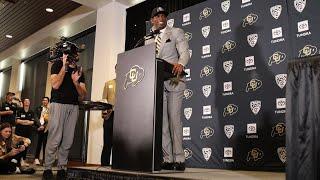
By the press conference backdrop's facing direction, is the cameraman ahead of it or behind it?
ahead

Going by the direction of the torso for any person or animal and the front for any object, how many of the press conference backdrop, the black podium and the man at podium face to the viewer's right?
0

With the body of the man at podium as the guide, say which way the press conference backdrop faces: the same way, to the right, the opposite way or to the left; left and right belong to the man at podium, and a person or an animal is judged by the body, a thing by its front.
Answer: the same way

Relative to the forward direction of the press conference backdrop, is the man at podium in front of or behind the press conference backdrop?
in front

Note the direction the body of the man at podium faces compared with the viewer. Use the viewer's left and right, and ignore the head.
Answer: facing the viewer and to the left of the viewer

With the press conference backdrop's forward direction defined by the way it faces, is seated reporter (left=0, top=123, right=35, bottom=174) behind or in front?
in front

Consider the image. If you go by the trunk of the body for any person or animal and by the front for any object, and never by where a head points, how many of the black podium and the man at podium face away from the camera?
0

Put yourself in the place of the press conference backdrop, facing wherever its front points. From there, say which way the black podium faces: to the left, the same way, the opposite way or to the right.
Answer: the same way

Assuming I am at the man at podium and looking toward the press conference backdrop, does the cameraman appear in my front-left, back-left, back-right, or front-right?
back-left

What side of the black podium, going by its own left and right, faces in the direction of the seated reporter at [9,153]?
right

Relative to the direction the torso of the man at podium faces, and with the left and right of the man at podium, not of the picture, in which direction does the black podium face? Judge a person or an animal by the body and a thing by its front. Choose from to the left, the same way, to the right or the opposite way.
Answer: the same way

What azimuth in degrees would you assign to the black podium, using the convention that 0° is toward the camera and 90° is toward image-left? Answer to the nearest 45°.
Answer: approximately 45°

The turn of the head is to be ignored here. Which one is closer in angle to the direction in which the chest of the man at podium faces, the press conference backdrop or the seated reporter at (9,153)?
the seated reporter

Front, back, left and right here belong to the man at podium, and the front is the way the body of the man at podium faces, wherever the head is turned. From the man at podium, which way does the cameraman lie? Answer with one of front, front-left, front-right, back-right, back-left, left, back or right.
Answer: front-right

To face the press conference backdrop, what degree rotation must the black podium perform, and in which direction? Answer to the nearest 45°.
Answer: approximately 180°

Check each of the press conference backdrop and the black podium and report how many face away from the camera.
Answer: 0
